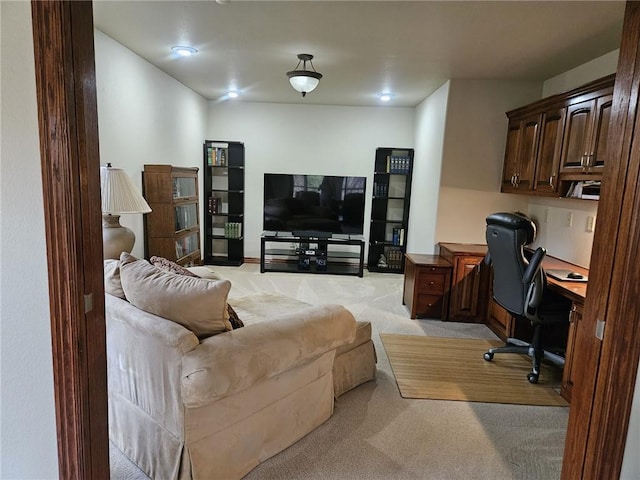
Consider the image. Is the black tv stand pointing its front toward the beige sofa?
yes

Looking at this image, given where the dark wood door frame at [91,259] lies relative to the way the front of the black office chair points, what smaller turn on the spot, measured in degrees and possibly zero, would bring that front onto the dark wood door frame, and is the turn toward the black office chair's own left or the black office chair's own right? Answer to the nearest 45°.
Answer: approximately 180°

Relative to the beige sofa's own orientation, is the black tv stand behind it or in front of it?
in front

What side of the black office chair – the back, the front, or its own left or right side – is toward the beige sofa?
back

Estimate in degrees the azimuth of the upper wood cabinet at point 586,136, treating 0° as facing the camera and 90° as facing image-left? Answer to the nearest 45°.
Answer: approximately 45°

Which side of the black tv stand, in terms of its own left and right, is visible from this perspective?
front

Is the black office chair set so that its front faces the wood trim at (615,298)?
no

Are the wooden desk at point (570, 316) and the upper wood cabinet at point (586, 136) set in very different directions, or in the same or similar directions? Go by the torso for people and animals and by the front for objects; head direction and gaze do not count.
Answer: same or similar directions

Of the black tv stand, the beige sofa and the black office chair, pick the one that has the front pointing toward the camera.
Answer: the black tv stand

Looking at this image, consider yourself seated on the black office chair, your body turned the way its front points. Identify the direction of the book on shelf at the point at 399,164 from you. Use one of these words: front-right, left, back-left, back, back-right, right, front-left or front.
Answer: left

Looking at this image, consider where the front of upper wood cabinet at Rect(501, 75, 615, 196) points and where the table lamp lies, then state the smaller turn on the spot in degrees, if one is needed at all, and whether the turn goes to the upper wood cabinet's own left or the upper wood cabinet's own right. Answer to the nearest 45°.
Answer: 0° — it already faces it

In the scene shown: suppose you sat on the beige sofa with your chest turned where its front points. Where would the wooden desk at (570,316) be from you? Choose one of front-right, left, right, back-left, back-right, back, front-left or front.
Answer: front-right

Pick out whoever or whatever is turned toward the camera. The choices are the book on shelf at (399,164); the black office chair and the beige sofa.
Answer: the book on shelf

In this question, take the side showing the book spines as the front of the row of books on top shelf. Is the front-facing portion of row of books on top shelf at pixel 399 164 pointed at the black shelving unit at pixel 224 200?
no

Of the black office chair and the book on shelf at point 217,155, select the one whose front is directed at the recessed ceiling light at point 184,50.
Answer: the book on shelf

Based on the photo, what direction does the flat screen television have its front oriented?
toward the camera

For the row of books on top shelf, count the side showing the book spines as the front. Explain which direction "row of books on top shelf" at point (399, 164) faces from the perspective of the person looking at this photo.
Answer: facing the viewer

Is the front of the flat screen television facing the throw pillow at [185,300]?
yes

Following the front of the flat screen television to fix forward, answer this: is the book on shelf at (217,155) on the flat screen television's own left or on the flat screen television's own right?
on the flat screen television's own right

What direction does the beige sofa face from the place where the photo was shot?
facing away from the viewer and to the right of the viewer

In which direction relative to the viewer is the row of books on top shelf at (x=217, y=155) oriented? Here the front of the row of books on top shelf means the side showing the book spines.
toward the camera
